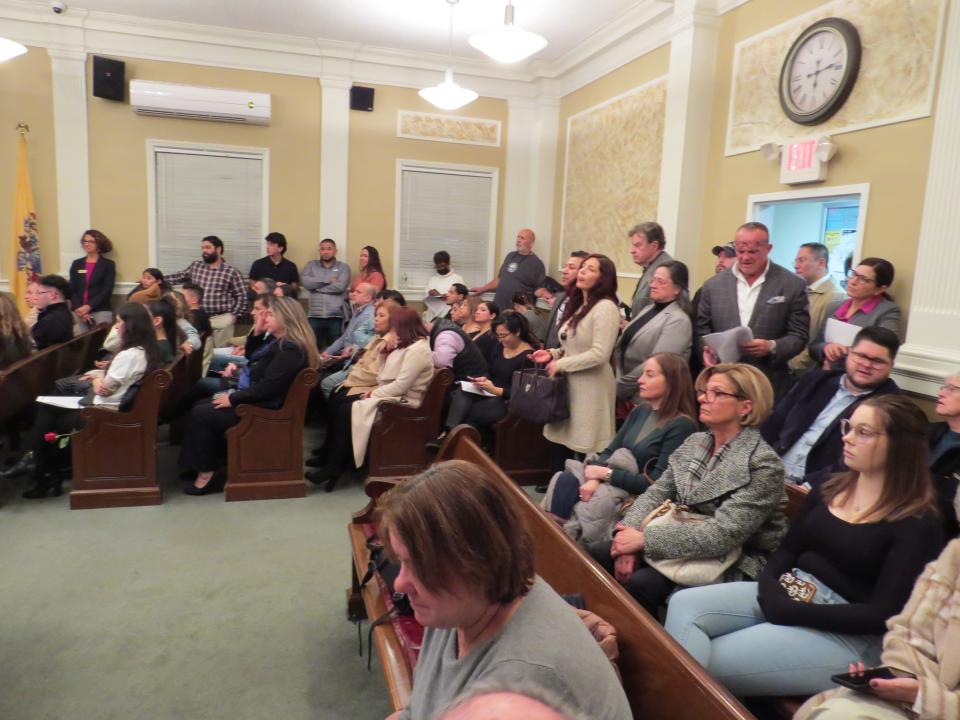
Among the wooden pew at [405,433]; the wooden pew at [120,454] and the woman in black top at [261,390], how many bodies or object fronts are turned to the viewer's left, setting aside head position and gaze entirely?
3

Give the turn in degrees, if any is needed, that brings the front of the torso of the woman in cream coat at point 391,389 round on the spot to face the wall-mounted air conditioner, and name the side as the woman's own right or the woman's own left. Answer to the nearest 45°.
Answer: approximately 45° to the woman's own right

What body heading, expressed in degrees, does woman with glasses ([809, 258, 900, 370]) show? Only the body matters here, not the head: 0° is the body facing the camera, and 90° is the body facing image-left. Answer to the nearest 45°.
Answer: approximately 45°

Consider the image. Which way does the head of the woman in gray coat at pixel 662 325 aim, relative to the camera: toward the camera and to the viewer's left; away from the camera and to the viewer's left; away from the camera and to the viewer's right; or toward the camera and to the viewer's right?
toward the camera and to the viewer's left

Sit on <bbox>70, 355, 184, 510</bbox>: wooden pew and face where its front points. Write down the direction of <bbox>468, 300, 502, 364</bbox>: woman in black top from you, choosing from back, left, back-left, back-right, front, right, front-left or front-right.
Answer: back

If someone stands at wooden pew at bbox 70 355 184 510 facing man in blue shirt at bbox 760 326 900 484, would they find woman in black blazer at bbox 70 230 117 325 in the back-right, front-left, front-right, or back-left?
back-left

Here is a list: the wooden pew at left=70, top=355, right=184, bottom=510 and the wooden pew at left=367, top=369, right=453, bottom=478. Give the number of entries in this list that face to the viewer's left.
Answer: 2

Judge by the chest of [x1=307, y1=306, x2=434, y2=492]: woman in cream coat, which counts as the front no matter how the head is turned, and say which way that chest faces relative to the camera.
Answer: to the viewer's left

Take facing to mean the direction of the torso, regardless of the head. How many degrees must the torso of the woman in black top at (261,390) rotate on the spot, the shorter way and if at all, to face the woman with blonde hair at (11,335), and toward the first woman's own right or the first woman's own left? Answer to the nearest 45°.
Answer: approximately 45° to the first woman's own right

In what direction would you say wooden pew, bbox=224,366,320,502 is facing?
to the viewer's left

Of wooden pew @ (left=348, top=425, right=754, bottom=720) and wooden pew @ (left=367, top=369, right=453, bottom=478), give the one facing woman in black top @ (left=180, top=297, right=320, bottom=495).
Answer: wooden pew @ (left=367, top=369, right=453, bottom=478)

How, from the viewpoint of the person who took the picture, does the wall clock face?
facing the viewer and to the left of the viewer

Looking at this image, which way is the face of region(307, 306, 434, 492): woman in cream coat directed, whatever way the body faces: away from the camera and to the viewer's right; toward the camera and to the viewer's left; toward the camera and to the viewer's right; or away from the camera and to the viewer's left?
away from the camera and to the viewer's left

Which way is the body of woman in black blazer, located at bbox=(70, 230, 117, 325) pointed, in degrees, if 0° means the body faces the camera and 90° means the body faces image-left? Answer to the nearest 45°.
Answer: approximately 45°

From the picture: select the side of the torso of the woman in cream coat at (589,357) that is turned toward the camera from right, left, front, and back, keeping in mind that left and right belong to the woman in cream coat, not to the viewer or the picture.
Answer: left

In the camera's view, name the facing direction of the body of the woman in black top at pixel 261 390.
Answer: to the viewer's left
